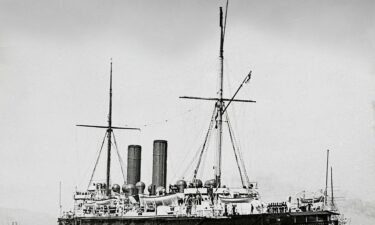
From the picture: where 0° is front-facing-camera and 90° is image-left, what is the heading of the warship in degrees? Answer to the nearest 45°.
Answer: approximately 135°
